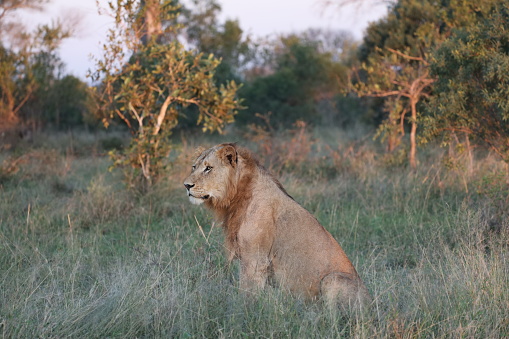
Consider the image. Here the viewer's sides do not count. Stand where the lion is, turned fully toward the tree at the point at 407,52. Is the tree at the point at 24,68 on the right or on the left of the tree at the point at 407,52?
left

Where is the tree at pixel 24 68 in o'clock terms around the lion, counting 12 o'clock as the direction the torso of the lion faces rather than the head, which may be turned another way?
The tree is roughly at 2 o'clock from the lion.

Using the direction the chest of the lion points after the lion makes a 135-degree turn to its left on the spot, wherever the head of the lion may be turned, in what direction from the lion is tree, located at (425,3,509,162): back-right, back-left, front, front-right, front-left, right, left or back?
left

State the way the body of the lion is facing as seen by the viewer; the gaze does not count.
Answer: to the viewer's left

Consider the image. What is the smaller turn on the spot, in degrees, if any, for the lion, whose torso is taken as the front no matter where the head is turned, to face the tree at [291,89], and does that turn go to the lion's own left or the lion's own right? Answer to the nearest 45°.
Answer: approximately 90° to the lion's own right

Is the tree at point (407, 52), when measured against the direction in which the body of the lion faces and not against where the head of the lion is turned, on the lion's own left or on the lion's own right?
on the lion's own right

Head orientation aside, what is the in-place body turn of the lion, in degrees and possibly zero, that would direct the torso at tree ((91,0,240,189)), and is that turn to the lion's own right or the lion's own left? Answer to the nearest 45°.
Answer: approximately 90° to the lion's own right
